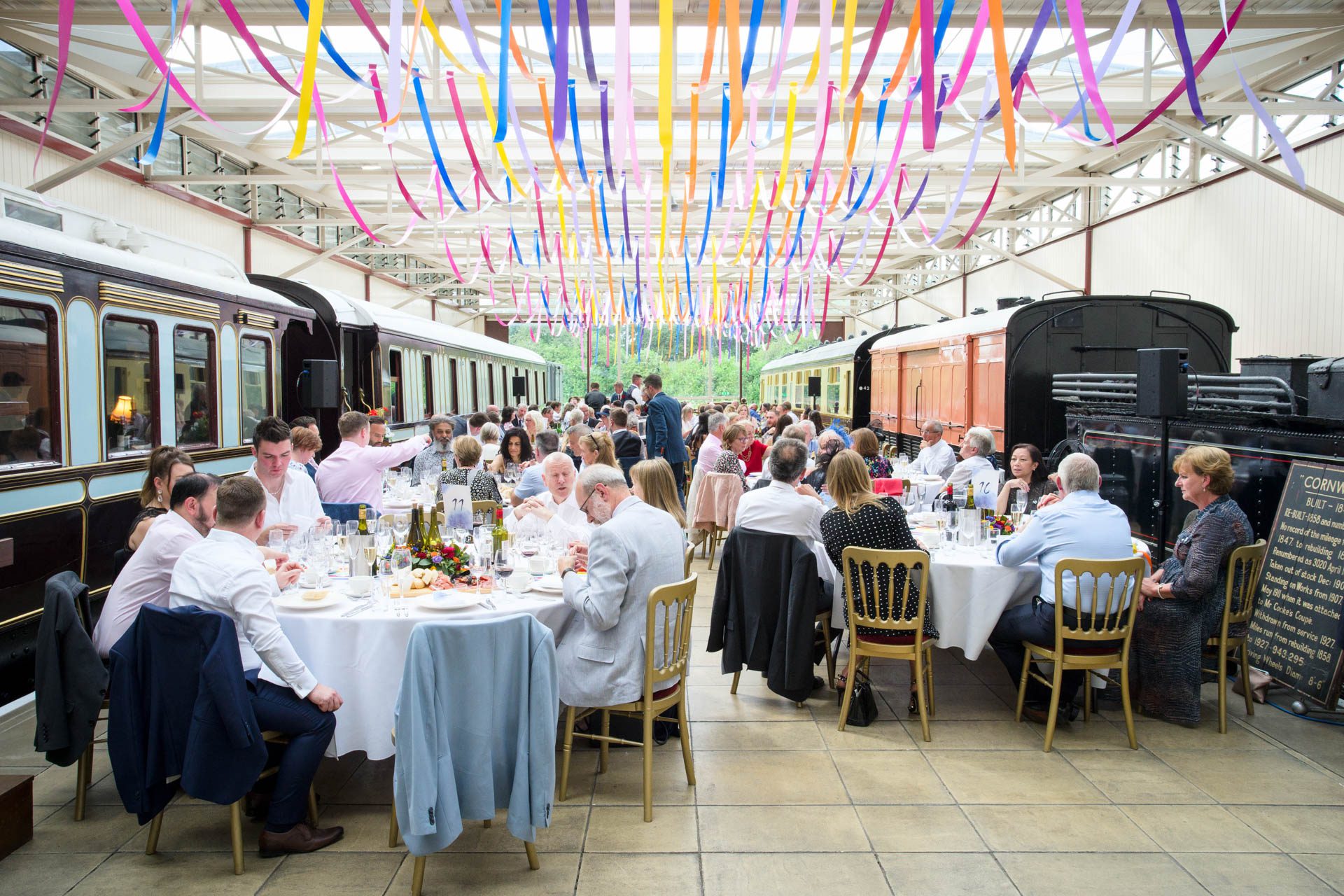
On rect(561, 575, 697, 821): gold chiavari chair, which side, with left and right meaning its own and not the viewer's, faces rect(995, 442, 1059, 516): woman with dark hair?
right

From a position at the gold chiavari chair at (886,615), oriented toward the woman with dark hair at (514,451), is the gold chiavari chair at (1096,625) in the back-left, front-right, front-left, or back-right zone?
back-right

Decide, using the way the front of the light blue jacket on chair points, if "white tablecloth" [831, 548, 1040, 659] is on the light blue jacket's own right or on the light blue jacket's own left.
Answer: on the light blue jacket's own right

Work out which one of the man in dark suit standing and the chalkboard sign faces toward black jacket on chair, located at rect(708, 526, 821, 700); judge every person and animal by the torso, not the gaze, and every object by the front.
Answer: the chalkboard sign

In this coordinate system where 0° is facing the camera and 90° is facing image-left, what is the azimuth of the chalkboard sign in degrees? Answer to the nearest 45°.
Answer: approximately 45°

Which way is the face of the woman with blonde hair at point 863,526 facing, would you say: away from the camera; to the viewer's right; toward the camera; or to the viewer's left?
away from the camera

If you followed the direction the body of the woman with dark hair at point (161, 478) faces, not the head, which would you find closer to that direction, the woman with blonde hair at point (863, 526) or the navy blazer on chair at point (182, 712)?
the woman with blonde hair

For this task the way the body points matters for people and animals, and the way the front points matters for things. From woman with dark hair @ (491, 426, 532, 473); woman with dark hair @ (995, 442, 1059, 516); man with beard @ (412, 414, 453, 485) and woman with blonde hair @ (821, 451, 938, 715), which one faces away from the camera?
the woman with blonde hair

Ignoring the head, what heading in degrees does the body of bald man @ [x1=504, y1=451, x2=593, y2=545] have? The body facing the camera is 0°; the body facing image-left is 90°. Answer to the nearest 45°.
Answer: approximately 0°

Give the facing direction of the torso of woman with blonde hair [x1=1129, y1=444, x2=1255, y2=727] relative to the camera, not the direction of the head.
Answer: to the viewer's left

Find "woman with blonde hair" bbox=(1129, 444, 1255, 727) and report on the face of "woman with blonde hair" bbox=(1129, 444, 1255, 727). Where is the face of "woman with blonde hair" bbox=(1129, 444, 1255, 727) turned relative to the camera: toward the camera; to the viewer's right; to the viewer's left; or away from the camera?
to the viewer's left

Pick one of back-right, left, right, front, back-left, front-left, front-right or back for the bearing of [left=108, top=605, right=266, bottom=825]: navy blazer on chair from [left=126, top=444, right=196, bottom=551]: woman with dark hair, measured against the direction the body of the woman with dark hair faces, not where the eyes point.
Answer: right

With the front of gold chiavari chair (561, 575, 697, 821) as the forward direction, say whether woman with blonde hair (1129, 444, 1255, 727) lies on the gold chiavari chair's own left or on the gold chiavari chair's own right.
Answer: on the gold chiavari chair's own right

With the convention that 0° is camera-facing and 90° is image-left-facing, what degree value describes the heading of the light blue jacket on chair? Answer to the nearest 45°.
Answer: approximately 180°

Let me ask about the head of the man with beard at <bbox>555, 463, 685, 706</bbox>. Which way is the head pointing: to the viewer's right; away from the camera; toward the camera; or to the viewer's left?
to the viewer's left

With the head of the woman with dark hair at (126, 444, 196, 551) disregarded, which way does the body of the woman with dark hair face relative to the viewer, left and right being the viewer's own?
facing to the right of the viewer
